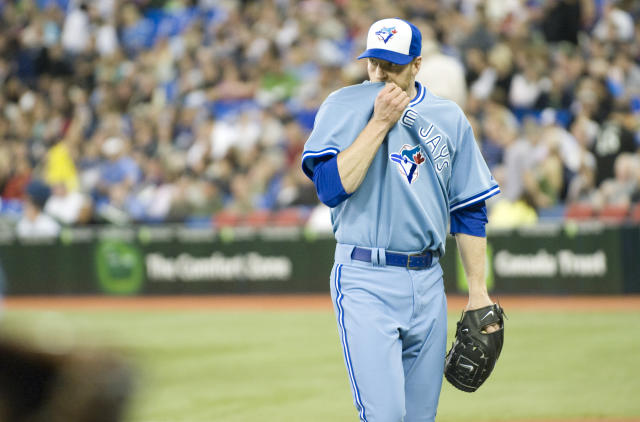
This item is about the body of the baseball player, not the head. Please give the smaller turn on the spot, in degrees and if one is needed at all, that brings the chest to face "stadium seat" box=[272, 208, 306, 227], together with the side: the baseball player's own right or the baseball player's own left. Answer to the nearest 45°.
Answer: approximately 135° to the baseball player's own left

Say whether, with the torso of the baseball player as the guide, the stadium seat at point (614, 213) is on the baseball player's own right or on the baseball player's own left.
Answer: on the baseball player's own left

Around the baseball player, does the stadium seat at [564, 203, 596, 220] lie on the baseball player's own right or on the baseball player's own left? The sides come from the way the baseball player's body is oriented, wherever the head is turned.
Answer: on the baseball player's own left

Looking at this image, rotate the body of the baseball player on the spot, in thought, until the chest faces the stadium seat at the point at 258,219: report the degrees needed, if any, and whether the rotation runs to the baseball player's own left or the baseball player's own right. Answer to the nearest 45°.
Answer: approximately 135° to the baseball player's own left

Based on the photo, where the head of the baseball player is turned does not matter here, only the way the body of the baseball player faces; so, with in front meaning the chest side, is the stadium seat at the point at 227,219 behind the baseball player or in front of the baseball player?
behind

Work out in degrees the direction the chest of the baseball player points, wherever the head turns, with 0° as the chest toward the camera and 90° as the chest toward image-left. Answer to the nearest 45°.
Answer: approximately 315°

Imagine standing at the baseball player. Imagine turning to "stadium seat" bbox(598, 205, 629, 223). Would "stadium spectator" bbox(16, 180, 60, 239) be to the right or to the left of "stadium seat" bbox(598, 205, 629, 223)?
left
